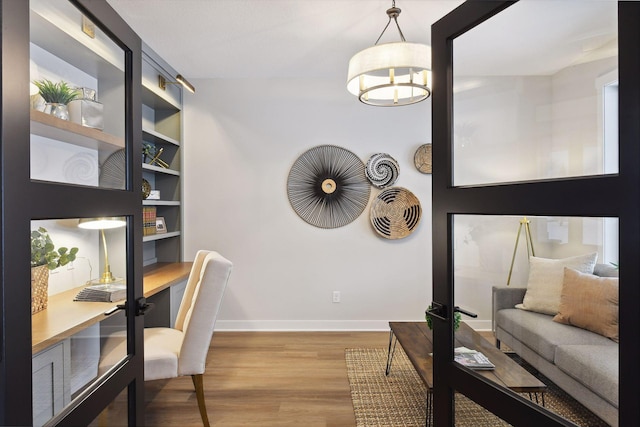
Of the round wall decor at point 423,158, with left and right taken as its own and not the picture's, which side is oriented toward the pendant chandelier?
front

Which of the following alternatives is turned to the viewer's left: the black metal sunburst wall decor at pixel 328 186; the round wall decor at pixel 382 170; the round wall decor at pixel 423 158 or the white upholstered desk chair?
the white upholstered desk chair

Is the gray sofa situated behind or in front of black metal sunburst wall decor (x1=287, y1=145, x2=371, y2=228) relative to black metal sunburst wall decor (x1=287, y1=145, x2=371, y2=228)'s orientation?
in front

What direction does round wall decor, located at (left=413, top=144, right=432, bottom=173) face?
toward the camera

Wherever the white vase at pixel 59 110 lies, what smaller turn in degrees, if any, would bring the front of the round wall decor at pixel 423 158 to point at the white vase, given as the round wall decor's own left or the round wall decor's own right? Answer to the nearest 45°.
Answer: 0° — it already faces it

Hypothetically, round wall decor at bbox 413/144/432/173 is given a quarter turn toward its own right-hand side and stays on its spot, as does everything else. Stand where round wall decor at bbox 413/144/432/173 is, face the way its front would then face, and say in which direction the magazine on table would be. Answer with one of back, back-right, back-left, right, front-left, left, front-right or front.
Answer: left

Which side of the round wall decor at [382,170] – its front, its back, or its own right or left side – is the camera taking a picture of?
front

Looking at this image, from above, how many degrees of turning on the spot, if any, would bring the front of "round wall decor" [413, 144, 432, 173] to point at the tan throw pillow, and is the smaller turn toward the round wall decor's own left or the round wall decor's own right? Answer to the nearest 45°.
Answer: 0° — it already faces it

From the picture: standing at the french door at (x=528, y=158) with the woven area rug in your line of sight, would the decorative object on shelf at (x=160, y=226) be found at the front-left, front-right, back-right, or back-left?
front-left

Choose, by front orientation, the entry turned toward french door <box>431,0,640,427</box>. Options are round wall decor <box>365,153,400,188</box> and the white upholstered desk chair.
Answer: the round wall decor

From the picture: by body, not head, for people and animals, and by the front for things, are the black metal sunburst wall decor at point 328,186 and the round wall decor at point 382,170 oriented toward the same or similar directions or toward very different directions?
same or similar directions

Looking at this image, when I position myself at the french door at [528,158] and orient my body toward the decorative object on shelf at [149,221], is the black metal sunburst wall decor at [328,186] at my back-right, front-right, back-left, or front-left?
front-right

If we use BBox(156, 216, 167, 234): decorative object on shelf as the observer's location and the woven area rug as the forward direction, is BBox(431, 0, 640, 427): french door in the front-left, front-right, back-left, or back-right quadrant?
front-right

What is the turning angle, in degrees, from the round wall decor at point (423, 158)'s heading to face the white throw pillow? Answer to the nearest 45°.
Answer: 0° — it already faces it

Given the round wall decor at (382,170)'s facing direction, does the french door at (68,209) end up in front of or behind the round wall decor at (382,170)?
in front

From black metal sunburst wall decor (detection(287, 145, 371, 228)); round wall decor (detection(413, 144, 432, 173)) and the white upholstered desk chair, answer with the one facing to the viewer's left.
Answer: the white upholstered desk chair

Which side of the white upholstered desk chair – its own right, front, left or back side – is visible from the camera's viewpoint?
left
